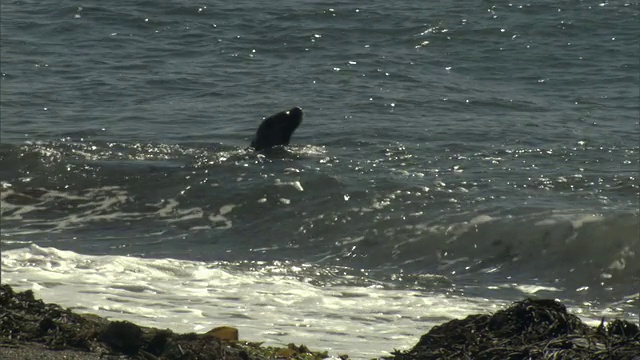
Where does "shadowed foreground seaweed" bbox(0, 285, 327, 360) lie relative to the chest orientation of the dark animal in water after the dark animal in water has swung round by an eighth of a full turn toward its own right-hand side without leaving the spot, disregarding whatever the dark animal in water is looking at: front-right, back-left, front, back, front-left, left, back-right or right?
front-right

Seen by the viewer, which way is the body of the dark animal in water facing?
to the viewer's right

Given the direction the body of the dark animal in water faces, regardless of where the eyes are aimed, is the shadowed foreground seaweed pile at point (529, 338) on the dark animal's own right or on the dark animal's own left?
on the dark animal's own right
